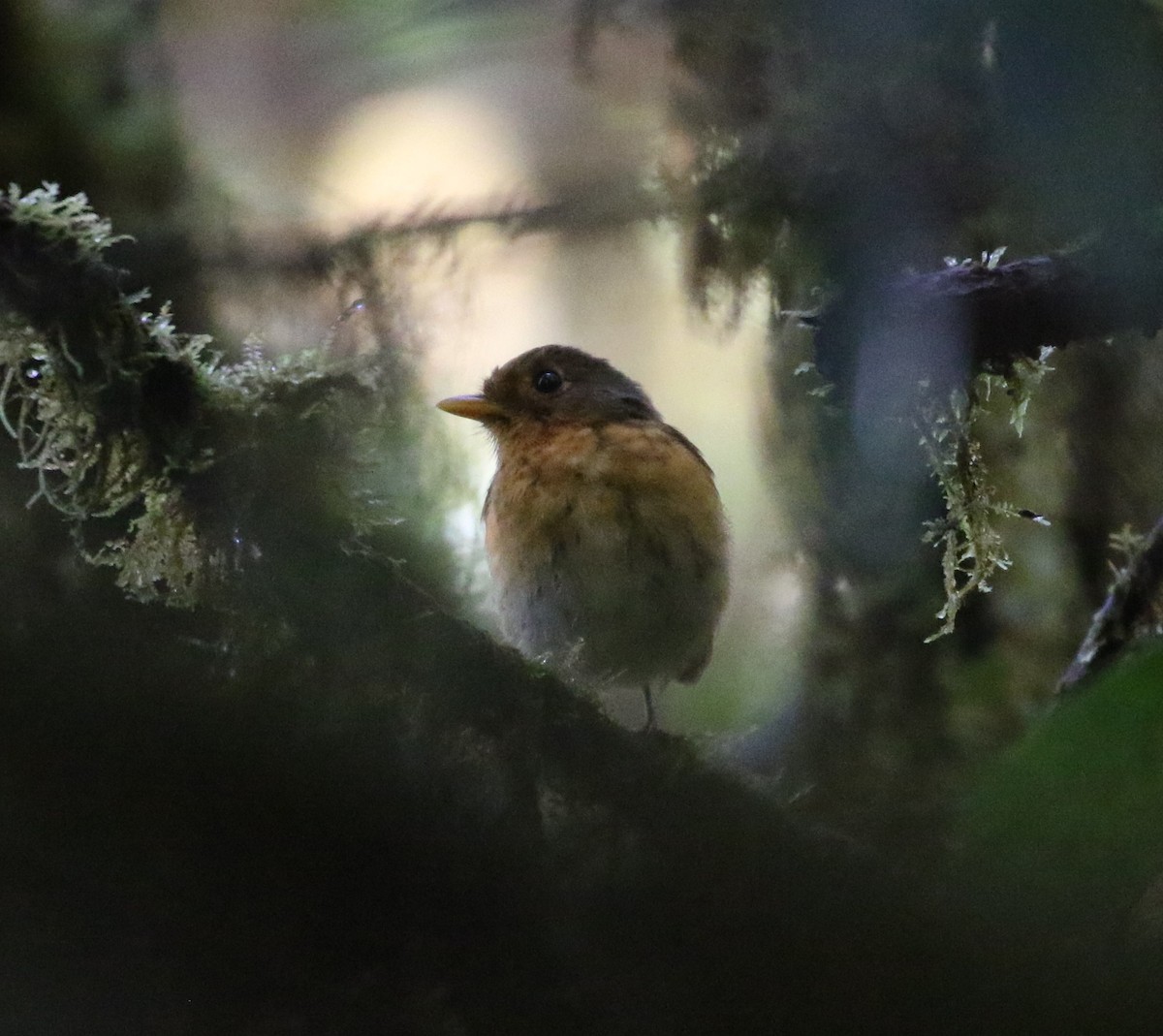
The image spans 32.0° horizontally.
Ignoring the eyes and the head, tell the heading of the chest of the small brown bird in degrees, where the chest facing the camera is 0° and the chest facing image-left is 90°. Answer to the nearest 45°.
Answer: approximately 45°

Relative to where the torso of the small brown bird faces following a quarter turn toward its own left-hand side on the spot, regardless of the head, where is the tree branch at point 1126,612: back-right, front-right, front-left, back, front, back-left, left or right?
front
